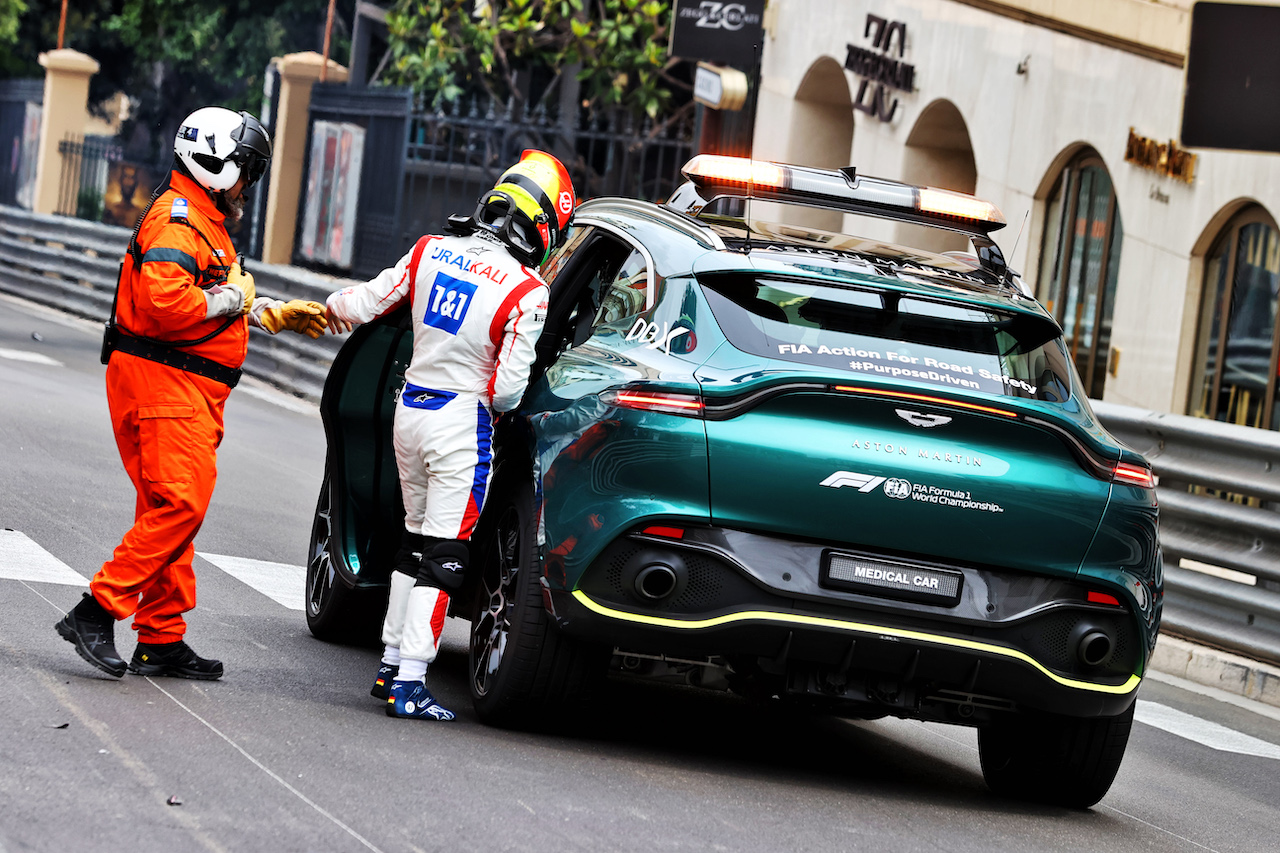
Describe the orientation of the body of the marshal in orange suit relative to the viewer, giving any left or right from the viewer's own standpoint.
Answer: facing to the right of the viewer

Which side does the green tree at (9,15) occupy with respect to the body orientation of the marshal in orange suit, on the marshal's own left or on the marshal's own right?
on the marshal's own left

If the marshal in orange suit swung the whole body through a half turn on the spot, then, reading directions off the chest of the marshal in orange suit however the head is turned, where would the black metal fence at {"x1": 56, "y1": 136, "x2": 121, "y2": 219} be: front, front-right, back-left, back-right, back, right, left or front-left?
right

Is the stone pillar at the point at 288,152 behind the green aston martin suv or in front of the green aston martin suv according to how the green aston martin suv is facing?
in front

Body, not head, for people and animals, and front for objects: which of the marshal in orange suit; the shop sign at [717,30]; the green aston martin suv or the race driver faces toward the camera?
the shop sign

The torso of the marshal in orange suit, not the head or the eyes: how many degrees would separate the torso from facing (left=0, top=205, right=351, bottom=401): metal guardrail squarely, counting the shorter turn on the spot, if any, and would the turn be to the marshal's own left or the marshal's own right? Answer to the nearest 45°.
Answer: approximately 90° to the marshal's own left

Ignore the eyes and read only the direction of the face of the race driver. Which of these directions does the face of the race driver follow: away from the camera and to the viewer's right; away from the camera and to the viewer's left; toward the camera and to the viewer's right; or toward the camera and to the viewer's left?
away from the camera and to the viewer's right

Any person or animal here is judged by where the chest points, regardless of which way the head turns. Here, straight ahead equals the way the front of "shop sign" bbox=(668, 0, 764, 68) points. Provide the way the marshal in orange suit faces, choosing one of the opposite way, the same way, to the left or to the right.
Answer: to the left
